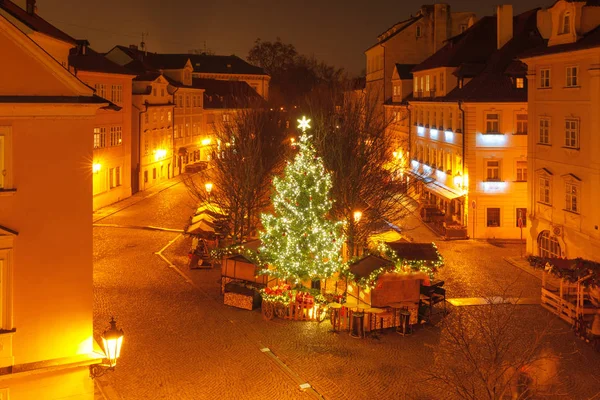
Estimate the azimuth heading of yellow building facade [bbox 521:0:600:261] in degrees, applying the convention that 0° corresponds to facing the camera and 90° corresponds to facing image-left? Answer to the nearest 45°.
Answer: approximately 45°

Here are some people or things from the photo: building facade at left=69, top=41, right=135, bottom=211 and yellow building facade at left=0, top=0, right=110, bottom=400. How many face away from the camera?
0

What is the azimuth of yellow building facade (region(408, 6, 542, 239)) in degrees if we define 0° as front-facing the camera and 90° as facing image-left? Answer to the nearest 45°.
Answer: approximately 45°

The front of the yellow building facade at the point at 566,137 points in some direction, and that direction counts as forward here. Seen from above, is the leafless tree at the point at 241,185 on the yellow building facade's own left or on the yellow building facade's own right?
on the yellow building facade's own right

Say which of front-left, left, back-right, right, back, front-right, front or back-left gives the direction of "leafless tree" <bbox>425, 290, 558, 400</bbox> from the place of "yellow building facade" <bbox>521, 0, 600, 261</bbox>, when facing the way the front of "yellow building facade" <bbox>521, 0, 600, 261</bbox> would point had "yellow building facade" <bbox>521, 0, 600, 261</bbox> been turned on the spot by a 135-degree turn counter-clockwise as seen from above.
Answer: right

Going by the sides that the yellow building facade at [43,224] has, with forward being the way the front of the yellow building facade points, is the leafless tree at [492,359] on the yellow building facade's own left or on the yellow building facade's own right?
on the yellow building facade's own left
